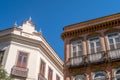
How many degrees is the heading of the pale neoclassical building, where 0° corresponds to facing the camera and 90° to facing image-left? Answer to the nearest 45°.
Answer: approximately 0°
